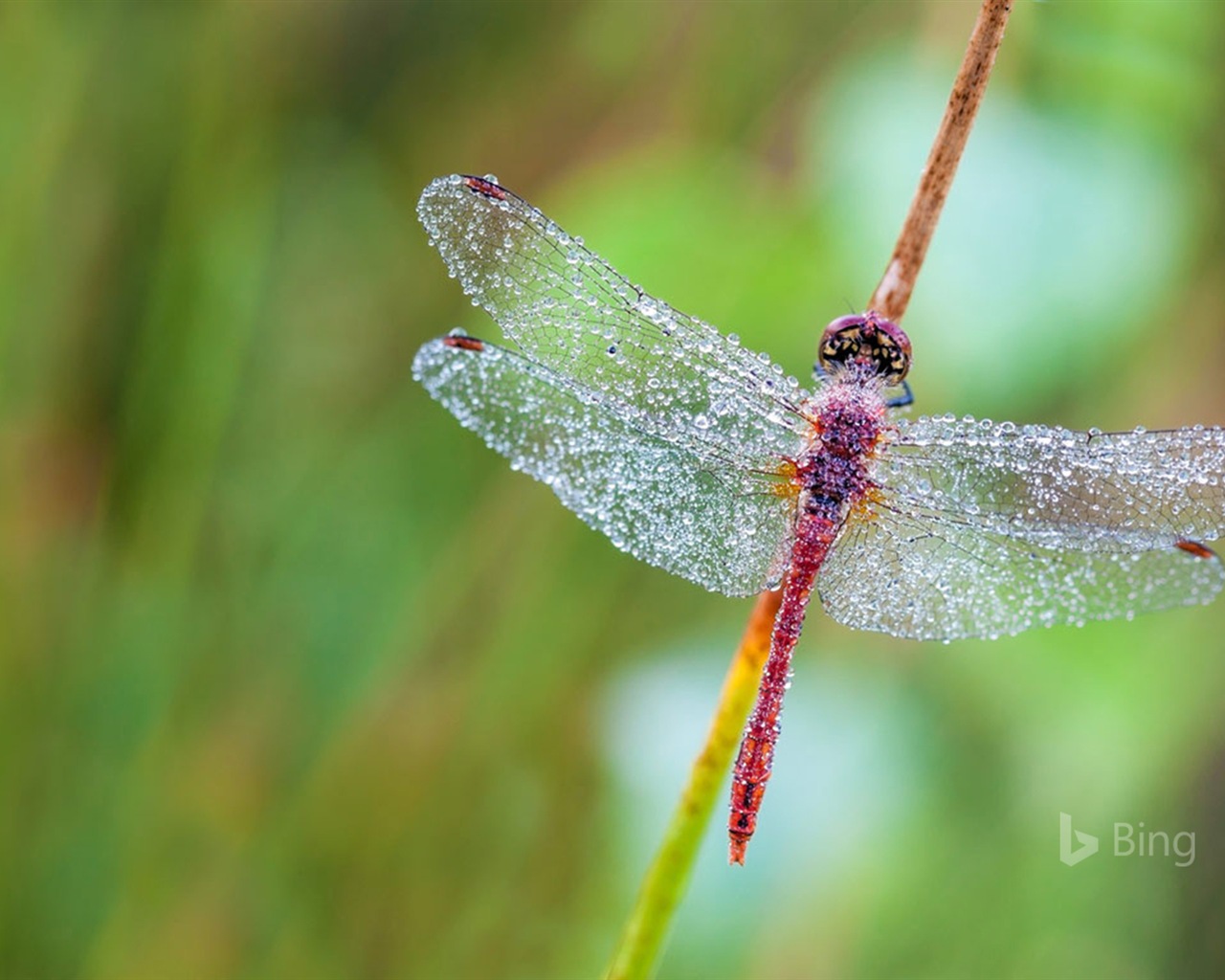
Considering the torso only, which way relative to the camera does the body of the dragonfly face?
away from the camera
